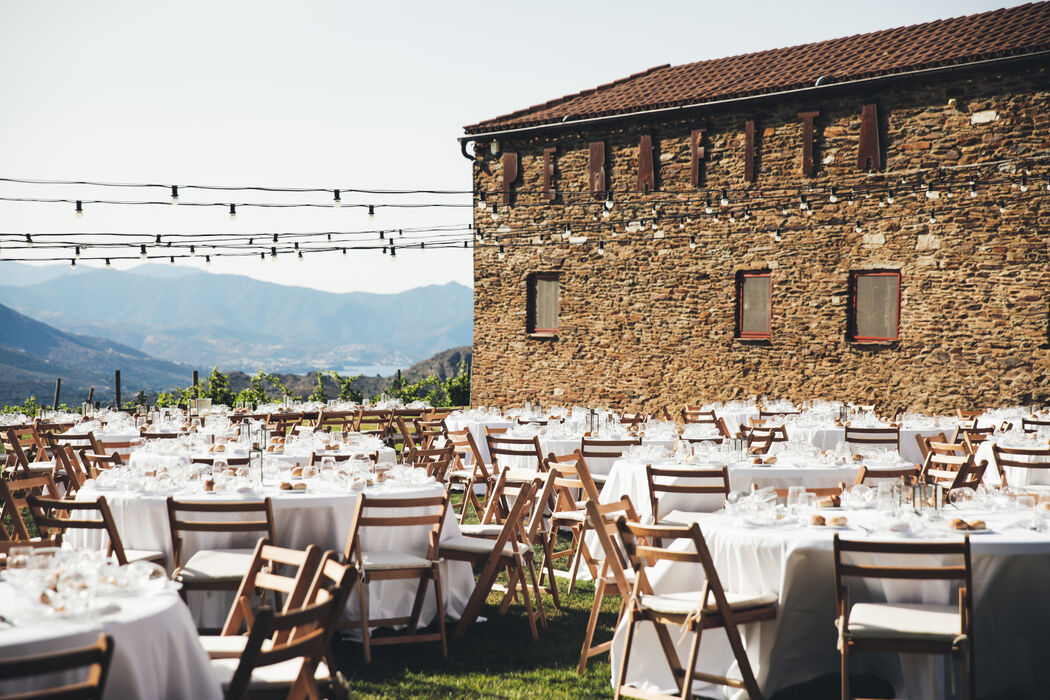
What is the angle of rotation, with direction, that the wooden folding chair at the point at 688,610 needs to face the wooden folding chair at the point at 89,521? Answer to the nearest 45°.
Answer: approximately 135° to its left

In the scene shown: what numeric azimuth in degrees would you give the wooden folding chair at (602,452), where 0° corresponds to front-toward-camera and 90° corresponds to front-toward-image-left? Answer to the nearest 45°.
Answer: approximately 180°

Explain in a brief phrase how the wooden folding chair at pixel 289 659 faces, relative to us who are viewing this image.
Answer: facing away from the viewer and to the left of the viewer

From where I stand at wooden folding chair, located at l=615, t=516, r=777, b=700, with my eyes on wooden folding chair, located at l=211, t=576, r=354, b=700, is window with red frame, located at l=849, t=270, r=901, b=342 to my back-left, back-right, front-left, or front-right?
back-right

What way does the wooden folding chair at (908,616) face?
away from the camera

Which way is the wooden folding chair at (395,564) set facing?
away from the camera

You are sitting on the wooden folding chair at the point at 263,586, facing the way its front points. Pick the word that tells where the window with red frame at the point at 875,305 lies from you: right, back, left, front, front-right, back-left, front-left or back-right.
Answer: back

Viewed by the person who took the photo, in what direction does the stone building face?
facing the viewer and to the left of the viewer

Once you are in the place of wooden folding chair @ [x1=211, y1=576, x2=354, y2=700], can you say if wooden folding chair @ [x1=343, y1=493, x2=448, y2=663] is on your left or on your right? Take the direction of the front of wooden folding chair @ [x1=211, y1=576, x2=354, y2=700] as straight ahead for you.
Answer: on your right

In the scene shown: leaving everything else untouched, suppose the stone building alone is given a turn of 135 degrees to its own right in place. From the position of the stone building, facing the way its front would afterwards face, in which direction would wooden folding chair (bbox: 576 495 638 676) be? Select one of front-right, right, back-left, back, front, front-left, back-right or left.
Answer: back

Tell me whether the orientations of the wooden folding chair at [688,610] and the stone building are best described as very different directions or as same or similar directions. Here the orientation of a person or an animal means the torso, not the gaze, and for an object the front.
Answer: very different directions

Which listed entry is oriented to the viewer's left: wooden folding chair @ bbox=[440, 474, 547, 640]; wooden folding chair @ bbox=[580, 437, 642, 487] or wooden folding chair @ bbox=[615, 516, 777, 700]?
wooden folding chair @ bbox=[440, 474, 547, 640]

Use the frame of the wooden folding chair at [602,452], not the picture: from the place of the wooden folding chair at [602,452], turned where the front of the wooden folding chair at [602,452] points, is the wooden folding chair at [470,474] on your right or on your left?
on your left
